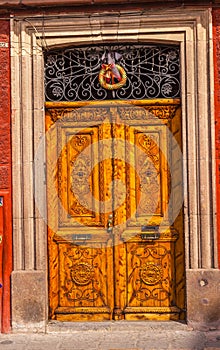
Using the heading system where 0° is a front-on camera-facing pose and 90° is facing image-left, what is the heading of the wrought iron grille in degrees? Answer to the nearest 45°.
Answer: approximately 0°

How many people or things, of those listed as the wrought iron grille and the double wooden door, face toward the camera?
2

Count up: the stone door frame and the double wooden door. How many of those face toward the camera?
2
